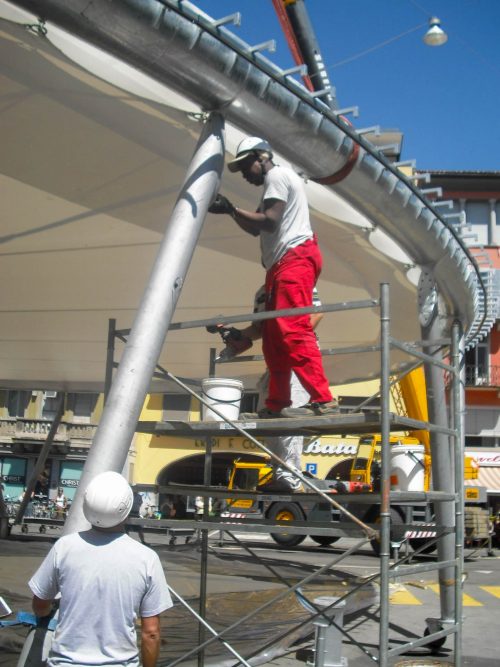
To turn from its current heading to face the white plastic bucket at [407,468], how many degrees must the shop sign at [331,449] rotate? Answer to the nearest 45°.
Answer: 0° — it already faces it

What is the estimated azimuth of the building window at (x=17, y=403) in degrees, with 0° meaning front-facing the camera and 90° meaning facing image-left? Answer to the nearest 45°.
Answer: approximately 0°

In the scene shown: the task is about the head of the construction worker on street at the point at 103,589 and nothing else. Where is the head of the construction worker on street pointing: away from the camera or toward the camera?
away from the camera

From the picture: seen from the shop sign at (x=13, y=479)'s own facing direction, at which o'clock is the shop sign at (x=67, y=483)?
the shop sign at (x=67, y=483) is roughly at 10 o'clock from the shop sign at (x=13, y=479).

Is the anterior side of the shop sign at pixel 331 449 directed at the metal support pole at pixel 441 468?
yes

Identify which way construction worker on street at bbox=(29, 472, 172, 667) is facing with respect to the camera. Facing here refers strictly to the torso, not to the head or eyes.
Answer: away from the camera
